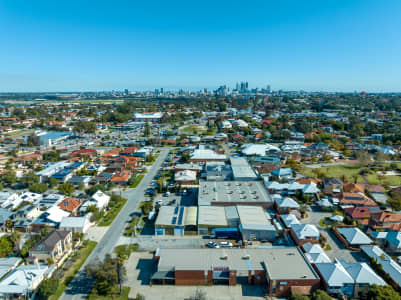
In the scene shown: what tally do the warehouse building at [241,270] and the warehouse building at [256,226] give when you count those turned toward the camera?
2

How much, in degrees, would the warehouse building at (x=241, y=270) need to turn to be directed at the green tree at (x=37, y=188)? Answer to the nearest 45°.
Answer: approximately 135° to its right

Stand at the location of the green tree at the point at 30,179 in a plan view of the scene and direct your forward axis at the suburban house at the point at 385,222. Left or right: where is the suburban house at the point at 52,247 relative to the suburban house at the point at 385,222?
right

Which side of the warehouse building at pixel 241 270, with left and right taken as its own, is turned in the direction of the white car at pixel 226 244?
back

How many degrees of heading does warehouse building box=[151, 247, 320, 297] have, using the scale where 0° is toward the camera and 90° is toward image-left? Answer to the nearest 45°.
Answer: approximately 0°

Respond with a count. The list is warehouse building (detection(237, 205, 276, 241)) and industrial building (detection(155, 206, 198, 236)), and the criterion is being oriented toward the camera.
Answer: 2

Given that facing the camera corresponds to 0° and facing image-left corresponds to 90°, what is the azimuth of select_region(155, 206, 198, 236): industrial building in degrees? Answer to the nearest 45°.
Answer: approximately 0°

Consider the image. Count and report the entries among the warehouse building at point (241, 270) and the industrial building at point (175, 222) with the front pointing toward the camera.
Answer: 2
